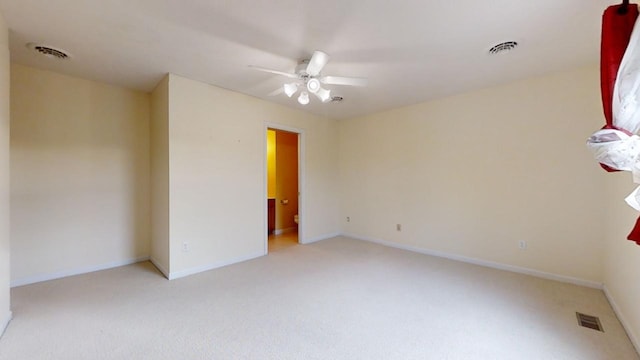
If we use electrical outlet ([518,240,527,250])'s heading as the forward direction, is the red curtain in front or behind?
in front

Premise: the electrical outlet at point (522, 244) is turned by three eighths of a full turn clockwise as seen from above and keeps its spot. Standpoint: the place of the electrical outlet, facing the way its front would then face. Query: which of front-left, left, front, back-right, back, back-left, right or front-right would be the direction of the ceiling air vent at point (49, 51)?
left

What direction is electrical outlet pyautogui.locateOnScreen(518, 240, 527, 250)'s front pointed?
toward the camera
